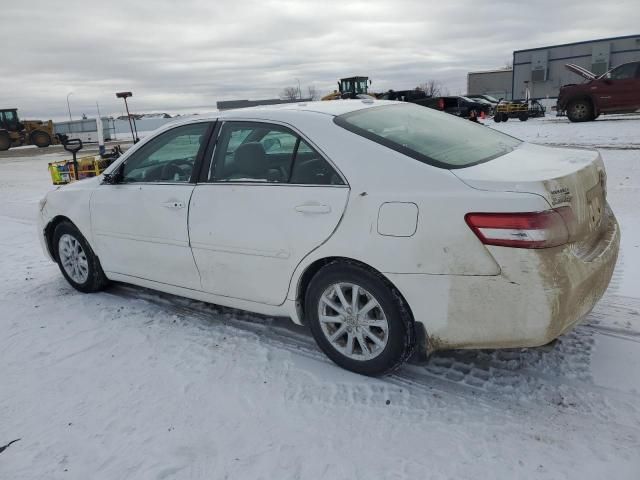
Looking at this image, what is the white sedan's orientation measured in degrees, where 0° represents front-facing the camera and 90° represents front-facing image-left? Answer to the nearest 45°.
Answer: approximately 135°

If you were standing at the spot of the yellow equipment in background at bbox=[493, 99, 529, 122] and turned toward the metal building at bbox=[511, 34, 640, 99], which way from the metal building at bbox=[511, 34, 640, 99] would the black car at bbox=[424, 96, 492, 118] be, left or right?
left

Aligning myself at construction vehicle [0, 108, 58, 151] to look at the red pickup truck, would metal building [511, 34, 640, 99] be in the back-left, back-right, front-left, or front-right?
front-left

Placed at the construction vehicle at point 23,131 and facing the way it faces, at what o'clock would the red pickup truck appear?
The red pickup truck is roughly at 2 o'clock from the construction vehicle.

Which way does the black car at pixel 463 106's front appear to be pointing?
to the viewer's right

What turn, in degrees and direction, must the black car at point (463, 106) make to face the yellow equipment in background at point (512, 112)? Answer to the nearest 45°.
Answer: approximately 45° to its right

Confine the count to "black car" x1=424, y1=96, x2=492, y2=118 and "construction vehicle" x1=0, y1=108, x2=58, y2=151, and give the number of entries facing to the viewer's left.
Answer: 0

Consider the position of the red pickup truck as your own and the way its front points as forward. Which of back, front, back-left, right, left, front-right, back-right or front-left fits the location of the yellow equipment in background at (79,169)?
front-left

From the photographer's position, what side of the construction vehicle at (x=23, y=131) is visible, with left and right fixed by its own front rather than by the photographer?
right

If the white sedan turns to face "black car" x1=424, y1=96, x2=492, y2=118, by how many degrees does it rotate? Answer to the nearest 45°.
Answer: approximately 45° to its right

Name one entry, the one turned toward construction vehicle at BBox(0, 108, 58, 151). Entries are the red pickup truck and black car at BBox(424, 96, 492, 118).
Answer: the red pickup truck

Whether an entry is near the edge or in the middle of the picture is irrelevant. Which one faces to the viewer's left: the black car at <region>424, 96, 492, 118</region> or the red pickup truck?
the red pickup truck

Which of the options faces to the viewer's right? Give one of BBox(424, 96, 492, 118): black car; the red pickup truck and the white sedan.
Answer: the black car

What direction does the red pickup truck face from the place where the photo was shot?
facing to the left of the viewer
